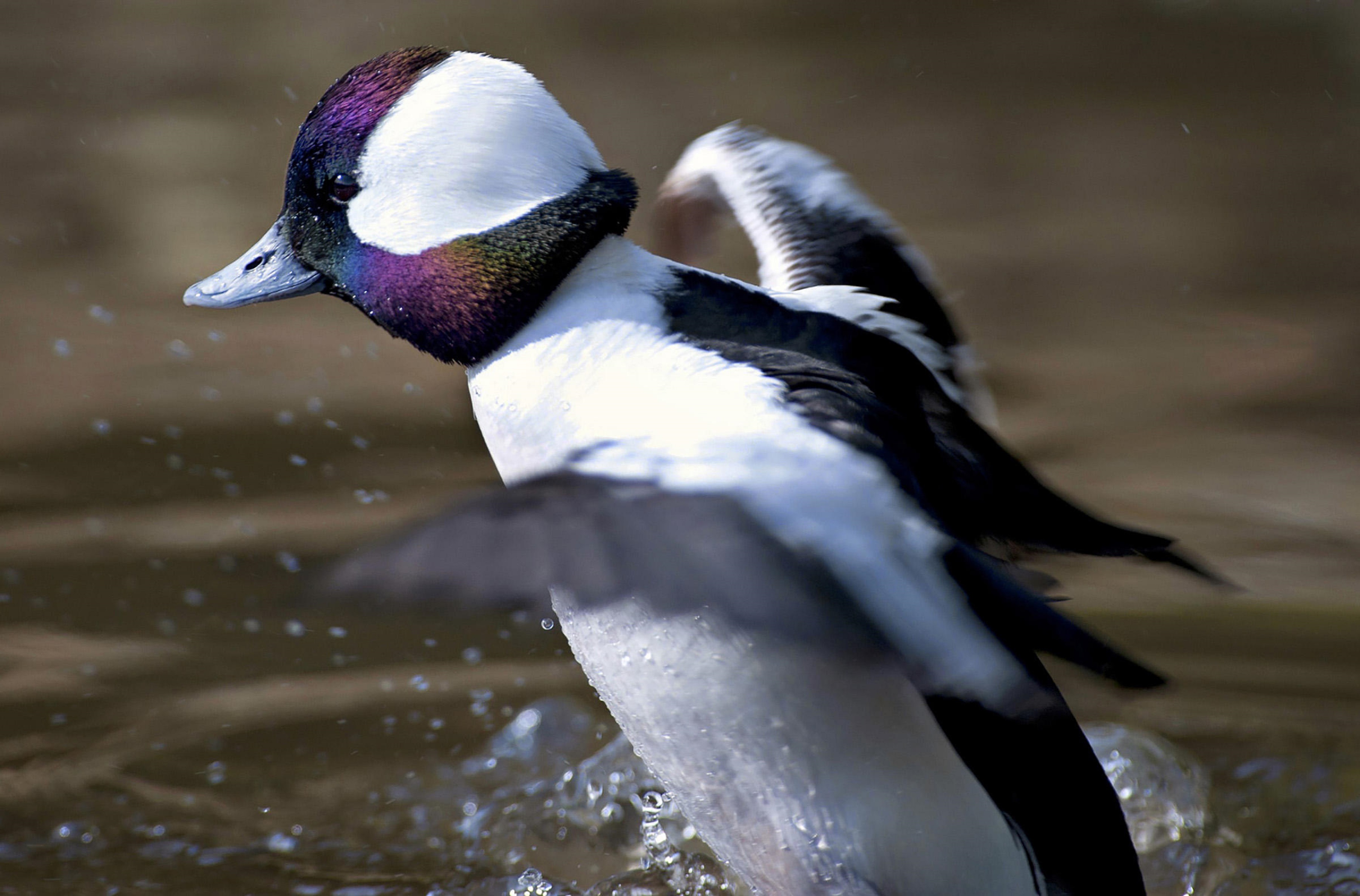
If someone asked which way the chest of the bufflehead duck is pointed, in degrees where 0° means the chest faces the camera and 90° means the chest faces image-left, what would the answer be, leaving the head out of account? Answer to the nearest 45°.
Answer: approximately 90°
